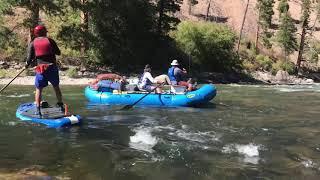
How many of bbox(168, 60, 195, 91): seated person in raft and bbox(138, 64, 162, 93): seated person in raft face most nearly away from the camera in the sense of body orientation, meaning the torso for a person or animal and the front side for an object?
0

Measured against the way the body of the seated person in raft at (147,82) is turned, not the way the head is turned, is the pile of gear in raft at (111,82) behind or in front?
behind

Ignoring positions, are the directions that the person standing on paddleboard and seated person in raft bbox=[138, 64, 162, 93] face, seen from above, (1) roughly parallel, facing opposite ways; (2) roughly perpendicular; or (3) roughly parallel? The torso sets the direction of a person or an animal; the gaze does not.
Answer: roughly perpendicular

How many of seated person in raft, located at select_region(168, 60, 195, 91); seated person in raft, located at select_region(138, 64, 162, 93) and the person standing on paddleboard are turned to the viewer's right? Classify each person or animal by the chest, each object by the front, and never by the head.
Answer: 2

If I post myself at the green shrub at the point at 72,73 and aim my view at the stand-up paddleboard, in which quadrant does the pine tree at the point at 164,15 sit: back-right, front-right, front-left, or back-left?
back-left

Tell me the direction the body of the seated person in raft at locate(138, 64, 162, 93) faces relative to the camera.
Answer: to the viewer's right

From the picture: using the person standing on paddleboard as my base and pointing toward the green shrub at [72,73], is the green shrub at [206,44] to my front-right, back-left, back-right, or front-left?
front-right
